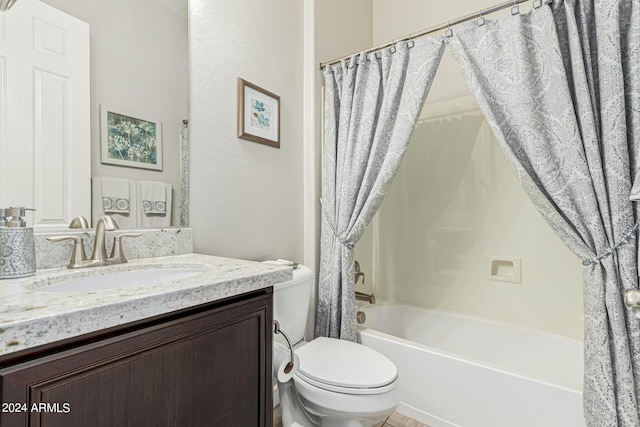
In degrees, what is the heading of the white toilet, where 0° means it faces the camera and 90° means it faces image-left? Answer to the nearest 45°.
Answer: approximately 315°

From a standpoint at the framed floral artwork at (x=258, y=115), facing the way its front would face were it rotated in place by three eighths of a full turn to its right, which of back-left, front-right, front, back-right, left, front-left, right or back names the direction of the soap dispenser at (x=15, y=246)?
front-left

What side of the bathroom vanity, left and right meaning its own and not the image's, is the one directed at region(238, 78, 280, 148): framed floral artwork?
left
